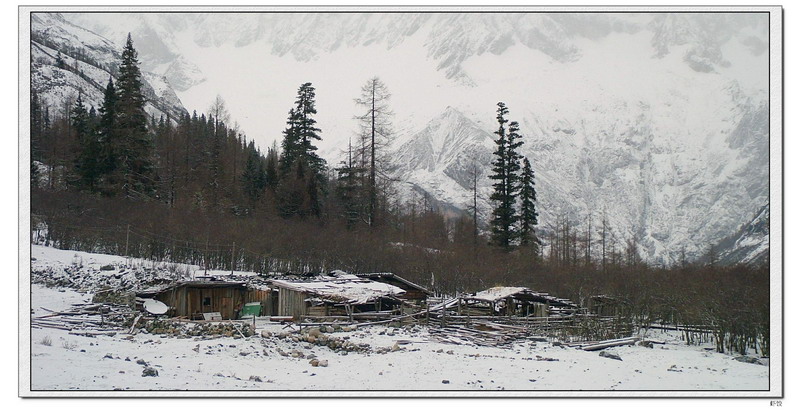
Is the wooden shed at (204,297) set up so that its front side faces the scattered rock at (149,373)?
yes

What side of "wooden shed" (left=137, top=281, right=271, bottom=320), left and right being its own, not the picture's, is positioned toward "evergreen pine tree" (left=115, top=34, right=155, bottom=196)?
back

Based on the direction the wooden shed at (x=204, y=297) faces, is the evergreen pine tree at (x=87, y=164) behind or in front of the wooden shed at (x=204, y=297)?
behind

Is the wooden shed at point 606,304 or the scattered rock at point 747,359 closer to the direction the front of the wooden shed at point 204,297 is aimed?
the scattered rock

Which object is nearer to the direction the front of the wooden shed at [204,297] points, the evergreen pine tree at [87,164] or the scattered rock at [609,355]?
the scattered rock

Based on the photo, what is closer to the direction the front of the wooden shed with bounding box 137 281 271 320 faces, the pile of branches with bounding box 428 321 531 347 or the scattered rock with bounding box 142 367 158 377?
the scattered rock

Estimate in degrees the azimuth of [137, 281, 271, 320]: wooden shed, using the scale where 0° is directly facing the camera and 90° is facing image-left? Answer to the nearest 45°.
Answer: approximately 0°

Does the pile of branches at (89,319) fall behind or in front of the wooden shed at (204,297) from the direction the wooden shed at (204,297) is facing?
in front
